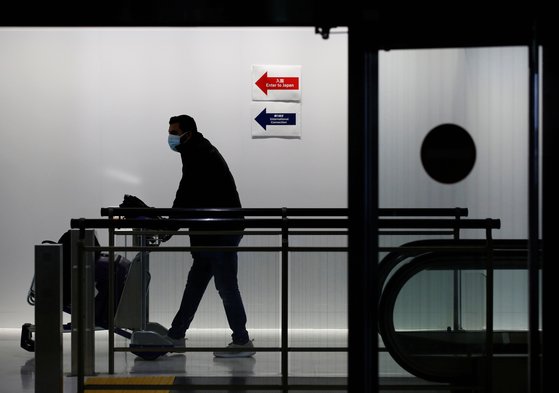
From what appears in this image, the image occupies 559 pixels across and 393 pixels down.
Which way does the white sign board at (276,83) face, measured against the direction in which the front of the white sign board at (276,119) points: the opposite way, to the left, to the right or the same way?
the same way

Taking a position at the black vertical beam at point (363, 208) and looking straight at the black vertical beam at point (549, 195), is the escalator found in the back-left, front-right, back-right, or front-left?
front-left

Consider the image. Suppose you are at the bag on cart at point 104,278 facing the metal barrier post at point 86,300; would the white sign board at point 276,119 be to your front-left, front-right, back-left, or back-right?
back-left

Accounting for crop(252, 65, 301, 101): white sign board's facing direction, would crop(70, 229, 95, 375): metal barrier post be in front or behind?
in front

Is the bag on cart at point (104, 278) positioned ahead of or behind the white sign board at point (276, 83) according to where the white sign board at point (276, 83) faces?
ahead

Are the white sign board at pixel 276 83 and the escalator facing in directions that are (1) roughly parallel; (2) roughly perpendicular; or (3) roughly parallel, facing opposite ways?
roughly perpendicular

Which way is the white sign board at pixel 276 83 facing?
toward the camera

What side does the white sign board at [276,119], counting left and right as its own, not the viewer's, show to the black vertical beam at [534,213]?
front

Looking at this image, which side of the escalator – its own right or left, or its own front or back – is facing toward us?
left

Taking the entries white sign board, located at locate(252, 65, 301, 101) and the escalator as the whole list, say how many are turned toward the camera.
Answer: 1

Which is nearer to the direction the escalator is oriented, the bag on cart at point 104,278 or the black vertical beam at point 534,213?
the bag on cart

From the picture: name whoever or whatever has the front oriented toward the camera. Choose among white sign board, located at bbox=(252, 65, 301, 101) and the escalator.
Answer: the white sign board

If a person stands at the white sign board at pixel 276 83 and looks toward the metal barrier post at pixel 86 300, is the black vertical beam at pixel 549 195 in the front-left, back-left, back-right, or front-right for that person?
front-left

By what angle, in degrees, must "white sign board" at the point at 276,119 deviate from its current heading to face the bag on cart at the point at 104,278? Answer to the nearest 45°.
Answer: approximately 45° to its right

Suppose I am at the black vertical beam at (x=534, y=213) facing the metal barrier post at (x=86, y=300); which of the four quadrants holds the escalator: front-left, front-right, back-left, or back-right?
front-right

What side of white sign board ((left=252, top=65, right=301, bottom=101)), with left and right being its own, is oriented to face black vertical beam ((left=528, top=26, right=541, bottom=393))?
front
